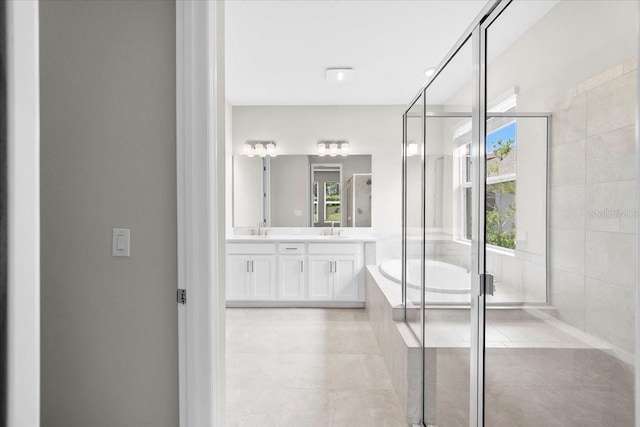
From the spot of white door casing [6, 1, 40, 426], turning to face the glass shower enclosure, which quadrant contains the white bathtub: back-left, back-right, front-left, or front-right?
front-left

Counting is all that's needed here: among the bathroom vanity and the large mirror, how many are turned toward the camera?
2

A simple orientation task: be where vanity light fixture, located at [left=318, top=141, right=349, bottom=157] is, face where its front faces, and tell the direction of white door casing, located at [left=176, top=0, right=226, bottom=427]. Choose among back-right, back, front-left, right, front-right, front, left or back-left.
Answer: front

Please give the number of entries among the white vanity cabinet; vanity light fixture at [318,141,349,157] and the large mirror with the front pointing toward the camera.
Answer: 3

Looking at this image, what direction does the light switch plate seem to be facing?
toward the camera

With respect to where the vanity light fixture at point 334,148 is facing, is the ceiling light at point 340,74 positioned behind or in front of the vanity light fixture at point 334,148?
in front

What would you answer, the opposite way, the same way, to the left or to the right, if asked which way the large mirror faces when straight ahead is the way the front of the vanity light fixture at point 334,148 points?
the same way

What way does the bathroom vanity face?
toward the camera

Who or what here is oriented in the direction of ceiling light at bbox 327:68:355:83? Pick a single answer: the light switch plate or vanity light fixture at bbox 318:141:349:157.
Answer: the vanity light fixture

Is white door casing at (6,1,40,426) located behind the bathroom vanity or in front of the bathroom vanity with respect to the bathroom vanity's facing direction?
in front

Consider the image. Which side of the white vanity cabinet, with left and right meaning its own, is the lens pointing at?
front
